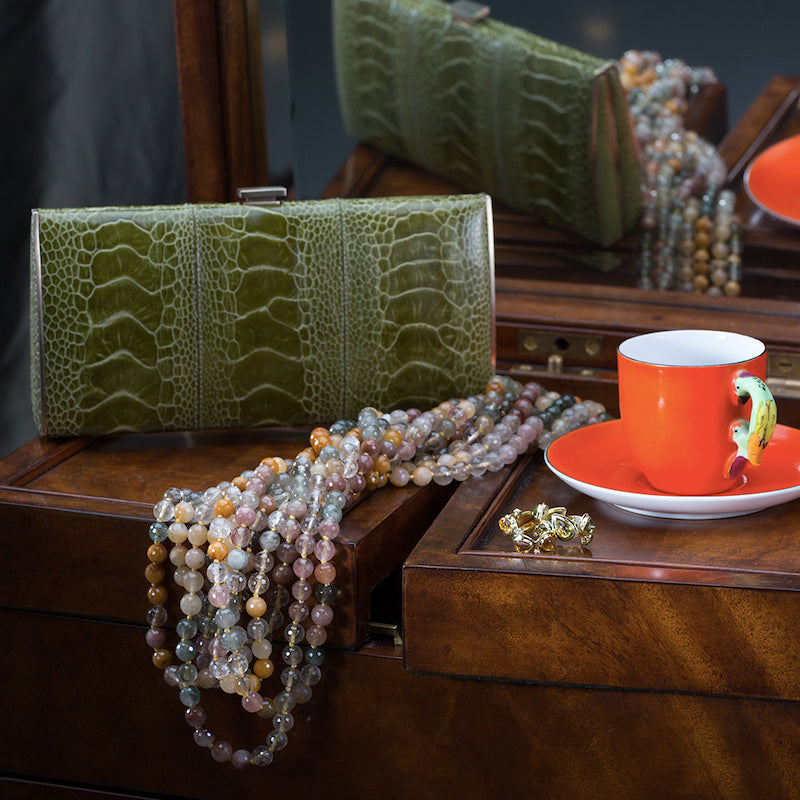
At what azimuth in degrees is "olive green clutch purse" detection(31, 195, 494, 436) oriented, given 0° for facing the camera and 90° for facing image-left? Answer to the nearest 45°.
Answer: approximately 0°

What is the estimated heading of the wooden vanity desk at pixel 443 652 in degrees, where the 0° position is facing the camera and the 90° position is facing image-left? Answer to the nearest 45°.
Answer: approximately 0°
